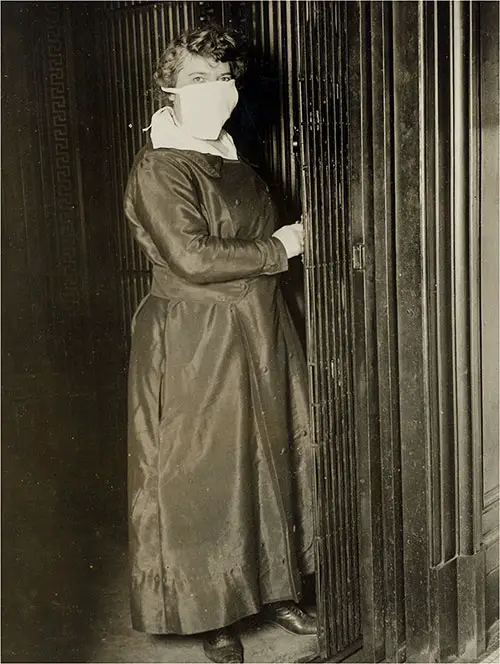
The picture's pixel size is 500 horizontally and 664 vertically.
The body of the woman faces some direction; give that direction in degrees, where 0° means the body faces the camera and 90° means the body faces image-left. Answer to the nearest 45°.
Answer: approximately 315°
